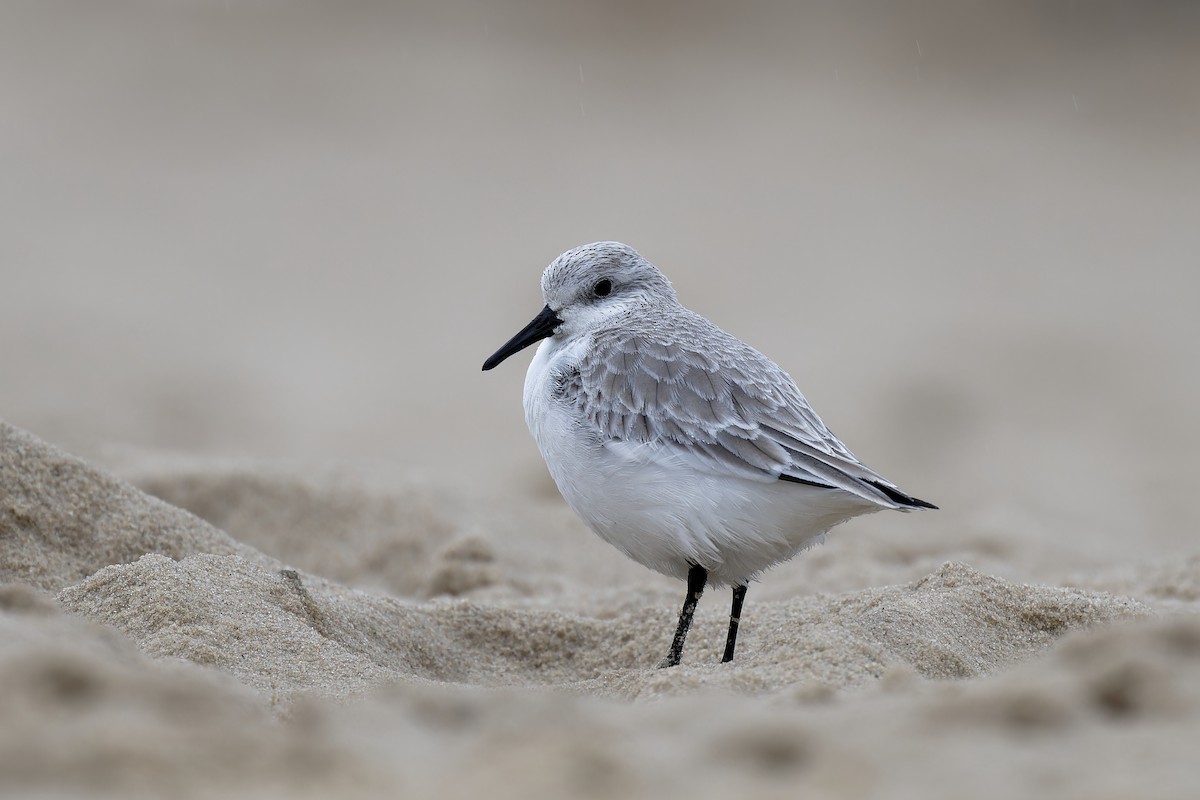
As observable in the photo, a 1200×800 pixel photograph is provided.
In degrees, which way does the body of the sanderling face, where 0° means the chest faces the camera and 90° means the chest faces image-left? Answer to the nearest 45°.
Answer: approximately 90°

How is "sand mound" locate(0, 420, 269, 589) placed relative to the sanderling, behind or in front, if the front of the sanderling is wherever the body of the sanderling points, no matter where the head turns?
in front

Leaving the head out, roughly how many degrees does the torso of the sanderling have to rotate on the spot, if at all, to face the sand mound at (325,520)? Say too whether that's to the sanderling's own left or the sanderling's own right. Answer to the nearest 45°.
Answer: approximately 45° to the sanderling's own right
